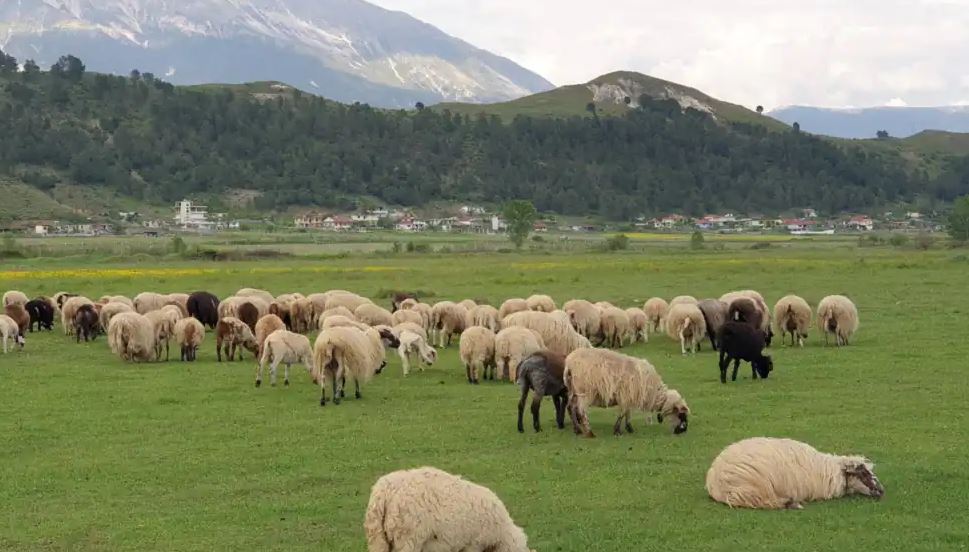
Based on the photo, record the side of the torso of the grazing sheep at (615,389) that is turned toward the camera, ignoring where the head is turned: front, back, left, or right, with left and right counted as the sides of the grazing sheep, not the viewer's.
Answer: right

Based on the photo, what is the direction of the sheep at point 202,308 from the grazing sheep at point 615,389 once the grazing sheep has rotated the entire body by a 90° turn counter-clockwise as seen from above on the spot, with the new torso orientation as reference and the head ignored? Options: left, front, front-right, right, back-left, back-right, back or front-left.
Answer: front-left

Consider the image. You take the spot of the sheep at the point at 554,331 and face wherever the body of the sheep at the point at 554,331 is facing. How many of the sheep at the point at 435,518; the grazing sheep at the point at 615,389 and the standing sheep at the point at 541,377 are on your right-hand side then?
3

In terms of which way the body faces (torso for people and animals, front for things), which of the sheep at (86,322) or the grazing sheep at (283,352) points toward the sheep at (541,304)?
the grazing sheep

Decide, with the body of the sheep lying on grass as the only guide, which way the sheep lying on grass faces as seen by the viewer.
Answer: to the viewer's right

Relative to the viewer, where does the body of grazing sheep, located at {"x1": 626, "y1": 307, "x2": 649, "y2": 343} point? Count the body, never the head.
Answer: away from the camera

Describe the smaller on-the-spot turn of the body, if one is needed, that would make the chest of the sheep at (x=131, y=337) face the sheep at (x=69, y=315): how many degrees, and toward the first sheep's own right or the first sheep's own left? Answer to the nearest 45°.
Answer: approximately 45° to the first sheep's own left

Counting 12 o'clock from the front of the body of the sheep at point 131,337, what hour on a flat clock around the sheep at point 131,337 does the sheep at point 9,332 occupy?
the sheep at point 9,332 is roughly at 9 o'clock from the sheep at point 131,337.

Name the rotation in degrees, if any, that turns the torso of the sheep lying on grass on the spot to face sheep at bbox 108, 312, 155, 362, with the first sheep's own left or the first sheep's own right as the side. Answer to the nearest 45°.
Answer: approximately 135° to the first sheep's own left
